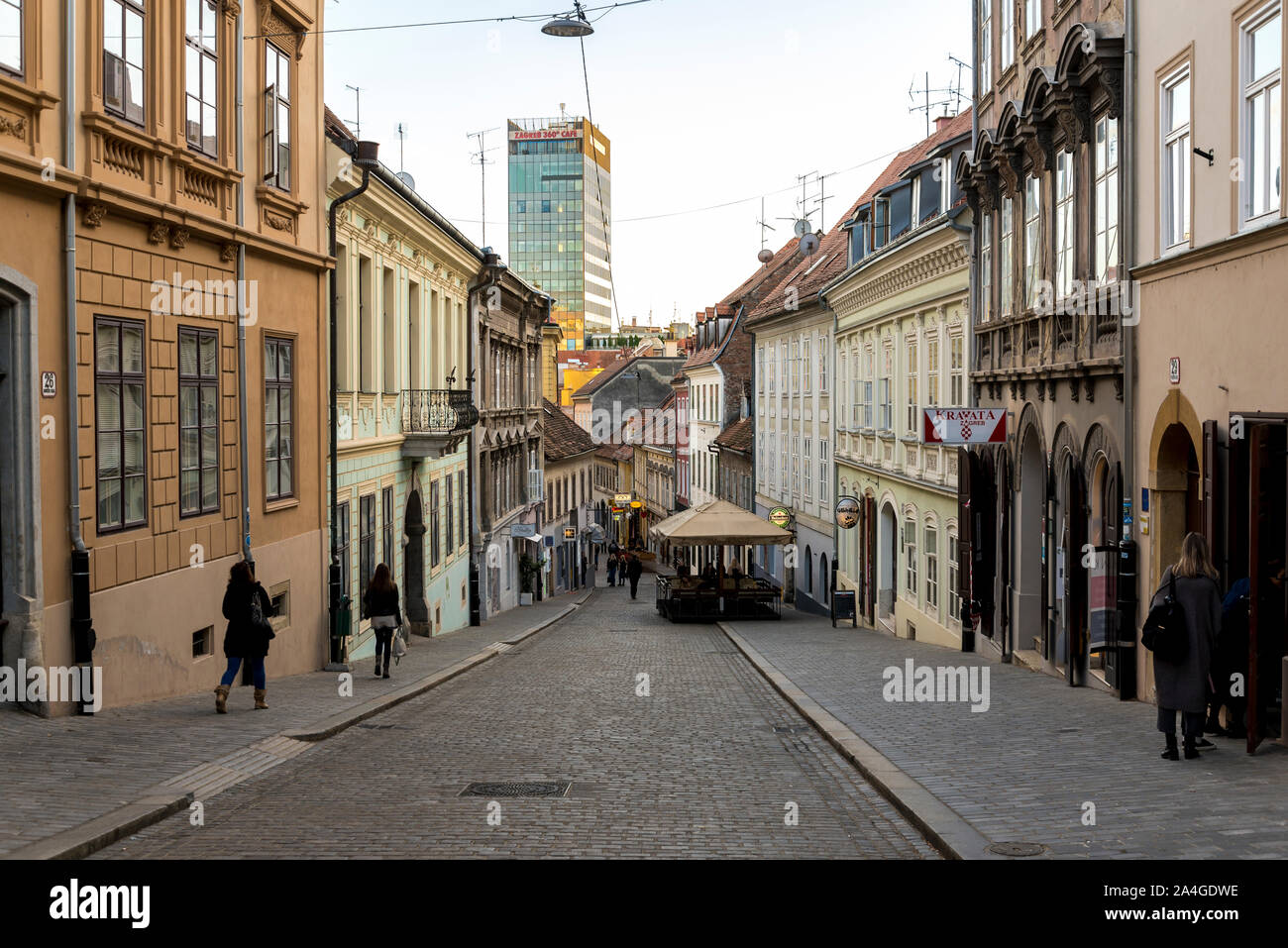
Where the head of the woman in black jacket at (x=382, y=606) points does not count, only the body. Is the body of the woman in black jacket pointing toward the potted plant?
yes

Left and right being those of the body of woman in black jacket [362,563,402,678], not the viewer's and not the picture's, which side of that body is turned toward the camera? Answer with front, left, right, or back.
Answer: back

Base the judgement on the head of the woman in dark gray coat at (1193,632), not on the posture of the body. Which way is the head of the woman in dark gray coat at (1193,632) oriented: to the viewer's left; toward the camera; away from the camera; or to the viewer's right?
away from the camera

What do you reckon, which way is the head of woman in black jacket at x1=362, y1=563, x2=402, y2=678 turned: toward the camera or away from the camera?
away from the camera

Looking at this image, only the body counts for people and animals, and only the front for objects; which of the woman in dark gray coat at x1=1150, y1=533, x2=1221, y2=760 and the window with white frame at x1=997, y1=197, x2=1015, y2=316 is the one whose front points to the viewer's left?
the window with white frame

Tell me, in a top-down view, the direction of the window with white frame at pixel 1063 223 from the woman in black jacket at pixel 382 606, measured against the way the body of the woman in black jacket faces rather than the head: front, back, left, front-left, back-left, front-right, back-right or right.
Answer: right

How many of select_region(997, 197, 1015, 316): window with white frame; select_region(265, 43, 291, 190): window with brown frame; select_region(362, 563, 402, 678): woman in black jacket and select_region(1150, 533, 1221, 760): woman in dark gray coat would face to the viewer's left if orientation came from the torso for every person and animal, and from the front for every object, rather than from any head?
1

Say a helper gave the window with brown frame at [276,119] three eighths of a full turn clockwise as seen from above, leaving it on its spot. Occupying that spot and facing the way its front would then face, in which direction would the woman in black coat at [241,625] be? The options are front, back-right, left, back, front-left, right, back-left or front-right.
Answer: left

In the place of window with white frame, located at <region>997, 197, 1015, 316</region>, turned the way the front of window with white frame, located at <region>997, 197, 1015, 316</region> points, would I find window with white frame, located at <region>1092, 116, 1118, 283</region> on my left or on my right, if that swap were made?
on my left

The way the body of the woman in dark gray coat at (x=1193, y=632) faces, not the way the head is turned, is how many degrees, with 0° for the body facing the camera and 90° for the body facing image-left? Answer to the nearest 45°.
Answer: approximately 180°

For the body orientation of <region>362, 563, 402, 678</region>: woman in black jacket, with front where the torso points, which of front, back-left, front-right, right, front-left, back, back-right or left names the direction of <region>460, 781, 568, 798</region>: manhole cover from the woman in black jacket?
back

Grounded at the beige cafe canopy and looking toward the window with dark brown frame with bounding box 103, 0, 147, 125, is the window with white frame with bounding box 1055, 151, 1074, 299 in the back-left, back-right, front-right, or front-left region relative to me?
front-left

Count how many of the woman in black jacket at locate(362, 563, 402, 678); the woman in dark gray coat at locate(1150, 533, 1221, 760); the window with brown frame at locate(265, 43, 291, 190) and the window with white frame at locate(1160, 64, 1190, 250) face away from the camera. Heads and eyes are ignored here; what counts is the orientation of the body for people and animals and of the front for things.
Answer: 2

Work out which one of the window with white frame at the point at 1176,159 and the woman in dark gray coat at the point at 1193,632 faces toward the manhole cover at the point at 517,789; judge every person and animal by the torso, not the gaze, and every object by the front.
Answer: the window with white frame

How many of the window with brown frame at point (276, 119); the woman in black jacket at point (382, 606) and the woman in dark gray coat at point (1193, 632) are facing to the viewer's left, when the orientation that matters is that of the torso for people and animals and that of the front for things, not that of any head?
0

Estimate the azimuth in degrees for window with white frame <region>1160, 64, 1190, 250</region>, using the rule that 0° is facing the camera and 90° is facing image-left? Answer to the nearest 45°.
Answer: approximately 45°

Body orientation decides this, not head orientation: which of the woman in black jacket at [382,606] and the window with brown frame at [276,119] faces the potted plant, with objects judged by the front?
the woman in black jacket

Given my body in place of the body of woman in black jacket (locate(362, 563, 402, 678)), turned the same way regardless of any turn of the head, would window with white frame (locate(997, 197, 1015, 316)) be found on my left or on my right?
on my right

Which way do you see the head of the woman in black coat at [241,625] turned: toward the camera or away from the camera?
away from the camera
